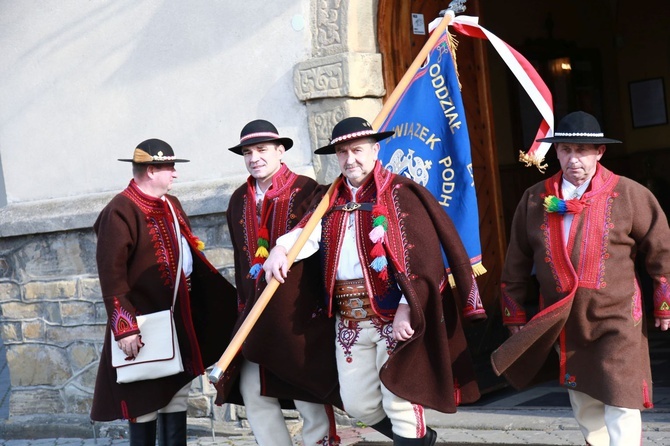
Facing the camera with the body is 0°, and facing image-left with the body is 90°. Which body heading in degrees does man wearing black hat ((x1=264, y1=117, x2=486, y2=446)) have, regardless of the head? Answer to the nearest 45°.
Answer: approximately 45°

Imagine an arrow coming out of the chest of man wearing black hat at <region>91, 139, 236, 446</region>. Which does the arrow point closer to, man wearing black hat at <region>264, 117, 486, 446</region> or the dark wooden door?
the man wearing black hat

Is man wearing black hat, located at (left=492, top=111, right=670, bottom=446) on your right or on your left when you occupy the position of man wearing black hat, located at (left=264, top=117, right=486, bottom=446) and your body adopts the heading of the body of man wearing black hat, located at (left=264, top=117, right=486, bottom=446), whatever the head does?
on your left

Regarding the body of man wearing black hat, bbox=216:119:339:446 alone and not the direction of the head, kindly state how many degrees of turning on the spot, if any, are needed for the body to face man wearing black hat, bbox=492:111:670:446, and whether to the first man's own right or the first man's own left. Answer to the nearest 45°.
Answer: approximately 90° to the first man's own left

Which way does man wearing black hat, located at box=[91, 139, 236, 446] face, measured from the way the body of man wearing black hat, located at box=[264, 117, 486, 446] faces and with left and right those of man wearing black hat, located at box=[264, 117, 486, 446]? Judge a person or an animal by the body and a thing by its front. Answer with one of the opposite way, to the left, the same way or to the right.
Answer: to the left

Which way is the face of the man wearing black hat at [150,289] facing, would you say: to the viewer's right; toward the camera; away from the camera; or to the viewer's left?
to the viewer's right

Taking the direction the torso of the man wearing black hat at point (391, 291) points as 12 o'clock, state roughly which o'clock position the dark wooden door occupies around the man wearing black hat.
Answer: The dark wooden door is roughly at 5 o'clock from the man wearing black hat.

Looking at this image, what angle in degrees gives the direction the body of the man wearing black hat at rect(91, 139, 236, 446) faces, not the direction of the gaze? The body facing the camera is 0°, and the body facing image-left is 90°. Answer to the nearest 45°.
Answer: approximately 315°

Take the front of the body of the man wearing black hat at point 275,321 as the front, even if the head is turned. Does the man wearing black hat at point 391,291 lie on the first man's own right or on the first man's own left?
on the first man's own left

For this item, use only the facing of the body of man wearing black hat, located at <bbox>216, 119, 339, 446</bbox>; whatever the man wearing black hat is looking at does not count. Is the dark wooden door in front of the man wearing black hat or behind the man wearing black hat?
behind

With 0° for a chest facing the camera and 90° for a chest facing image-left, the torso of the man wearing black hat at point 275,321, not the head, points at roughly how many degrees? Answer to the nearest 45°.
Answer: approximately 45°

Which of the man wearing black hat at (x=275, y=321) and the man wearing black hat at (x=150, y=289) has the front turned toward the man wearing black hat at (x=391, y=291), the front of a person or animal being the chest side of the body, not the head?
the man wearing black hat at (x=150, y=289)
